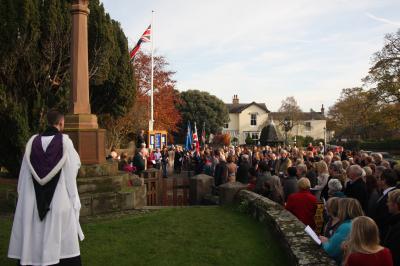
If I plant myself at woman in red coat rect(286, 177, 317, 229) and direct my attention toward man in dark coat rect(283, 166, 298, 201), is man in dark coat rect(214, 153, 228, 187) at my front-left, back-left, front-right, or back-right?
front-left

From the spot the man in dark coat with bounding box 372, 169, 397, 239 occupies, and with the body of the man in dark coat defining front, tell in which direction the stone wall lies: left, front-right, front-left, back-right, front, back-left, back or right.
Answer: front

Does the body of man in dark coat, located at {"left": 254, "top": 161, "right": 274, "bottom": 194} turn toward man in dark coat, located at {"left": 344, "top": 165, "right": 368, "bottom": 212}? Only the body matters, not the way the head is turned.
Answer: no

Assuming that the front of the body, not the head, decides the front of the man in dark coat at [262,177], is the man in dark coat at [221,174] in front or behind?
in front

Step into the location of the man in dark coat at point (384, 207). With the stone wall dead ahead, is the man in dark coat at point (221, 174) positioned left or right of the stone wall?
right

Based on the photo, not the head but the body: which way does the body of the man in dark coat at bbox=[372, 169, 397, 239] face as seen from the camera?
to the viewer's left

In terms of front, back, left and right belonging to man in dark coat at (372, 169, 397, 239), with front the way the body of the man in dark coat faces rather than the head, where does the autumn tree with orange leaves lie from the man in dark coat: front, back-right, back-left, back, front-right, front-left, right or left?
front-right

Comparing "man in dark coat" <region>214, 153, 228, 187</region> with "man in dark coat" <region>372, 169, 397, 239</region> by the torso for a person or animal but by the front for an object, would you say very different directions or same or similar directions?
same or similar directions

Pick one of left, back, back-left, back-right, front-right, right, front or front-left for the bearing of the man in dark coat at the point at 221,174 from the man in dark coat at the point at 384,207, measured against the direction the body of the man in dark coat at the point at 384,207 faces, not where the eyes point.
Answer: front-right

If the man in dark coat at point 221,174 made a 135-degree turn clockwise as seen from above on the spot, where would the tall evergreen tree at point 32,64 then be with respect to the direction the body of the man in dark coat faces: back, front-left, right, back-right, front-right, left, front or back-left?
back-right

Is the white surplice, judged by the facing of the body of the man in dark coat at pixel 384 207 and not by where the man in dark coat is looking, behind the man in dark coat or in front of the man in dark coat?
in front

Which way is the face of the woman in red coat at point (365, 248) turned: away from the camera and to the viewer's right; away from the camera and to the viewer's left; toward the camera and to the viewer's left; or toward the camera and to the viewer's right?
away from the camera and to the viewer's left
